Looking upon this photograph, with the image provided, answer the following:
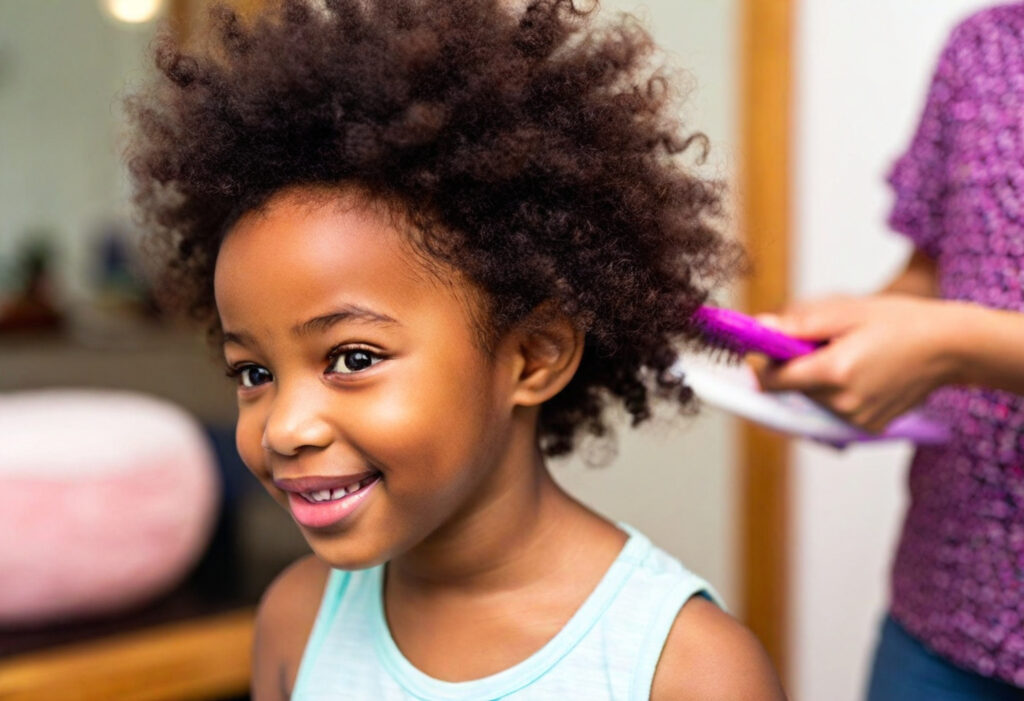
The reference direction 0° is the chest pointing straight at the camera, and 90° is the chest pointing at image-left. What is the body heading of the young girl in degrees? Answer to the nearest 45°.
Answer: approximately 45°

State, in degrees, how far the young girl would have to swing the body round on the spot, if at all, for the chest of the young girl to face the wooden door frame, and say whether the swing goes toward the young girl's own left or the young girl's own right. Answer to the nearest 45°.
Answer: approximately 180°

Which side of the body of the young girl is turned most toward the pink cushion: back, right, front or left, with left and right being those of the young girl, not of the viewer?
right
